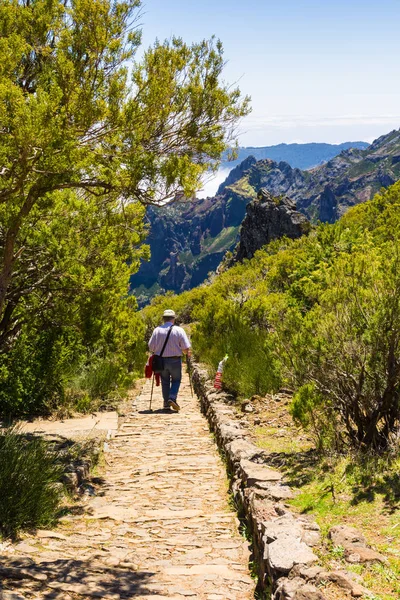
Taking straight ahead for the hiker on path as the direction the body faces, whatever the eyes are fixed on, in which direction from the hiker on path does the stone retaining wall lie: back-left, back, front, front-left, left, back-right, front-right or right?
back

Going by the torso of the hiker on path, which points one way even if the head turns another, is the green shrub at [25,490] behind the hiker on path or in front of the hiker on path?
behind

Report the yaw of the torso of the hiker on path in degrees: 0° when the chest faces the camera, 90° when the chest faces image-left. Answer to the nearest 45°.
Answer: approximately 180°
